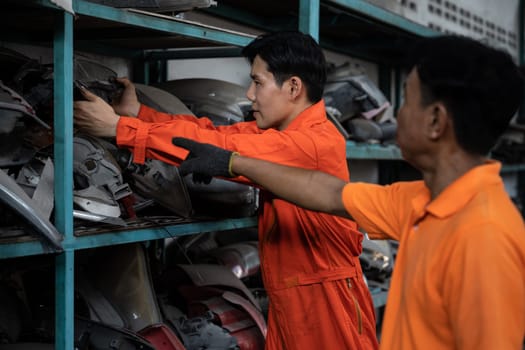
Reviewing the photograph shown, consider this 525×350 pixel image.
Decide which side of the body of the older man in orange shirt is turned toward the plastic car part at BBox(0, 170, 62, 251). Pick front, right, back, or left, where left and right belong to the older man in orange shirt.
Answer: front

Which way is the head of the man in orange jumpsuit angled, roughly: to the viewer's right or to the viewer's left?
to the viewer's left

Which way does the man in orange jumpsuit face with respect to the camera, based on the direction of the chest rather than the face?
to the viewer's left

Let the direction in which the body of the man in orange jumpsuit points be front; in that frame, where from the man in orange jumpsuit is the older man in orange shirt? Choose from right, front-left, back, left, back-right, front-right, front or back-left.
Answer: left

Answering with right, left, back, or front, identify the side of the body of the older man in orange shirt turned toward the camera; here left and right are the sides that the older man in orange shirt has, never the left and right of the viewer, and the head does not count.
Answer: left

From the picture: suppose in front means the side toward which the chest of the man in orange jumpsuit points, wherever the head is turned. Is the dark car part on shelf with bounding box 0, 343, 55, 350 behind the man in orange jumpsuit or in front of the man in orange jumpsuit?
in front

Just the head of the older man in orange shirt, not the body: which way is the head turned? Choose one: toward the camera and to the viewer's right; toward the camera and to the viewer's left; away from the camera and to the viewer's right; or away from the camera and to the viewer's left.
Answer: away from the camera and to the viewer's left

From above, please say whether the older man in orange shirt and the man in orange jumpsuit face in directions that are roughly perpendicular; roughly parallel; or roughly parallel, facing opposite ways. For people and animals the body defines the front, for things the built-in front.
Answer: roughly parallel

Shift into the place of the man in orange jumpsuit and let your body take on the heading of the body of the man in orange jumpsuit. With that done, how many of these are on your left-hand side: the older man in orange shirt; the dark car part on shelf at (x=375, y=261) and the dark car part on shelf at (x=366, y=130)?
1

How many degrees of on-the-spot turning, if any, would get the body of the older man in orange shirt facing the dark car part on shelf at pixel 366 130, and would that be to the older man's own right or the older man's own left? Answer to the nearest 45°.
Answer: approximately 90° to the older man's own right

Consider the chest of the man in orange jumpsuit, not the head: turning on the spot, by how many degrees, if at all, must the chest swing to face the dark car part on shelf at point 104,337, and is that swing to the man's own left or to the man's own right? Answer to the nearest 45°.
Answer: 0° — they already face it
